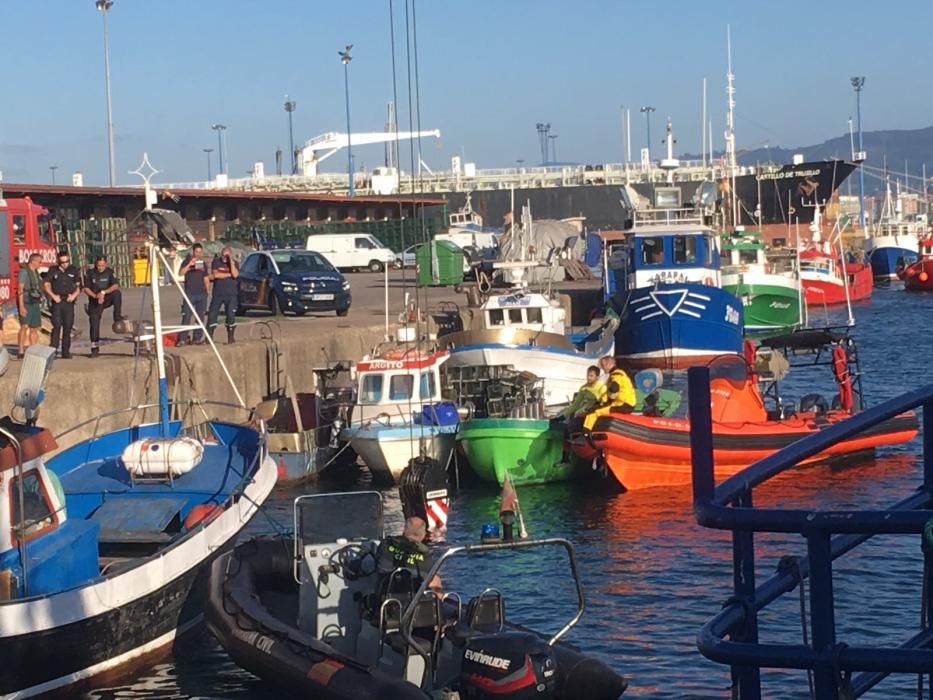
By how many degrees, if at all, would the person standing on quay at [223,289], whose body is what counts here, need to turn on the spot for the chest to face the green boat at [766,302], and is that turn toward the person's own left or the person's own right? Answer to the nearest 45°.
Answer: approximately 135° to the person's own left

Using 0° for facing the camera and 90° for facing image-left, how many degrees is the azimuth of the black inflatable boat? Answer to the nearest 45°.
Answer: approximately 135°

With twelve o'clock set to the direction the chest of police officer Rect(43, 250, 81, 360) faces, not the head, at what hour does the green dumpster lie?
The green dumpster is roughly at 7 o'clock from the police officer.

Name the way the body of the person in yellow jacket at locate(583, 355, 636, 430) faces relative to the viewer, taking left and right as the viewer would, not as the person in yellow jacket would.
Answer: facing to the left of the viewer

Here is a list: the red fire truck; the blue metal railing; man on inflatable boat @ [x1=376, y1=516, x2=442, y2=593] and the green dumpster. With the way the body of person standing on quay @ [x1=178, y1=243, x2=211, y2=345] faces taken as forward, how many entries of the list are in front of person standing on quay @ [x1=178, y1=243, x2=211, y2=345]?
2

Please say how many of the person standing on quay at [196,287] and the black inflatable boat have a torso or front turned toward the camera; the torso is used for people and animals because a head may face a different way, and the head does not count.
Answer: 1

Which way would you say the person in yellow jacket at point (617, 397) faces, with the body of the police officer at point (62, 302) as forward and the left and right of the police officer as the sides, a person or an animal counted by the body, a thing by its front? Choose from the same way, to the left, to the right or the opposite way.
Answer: to the right
